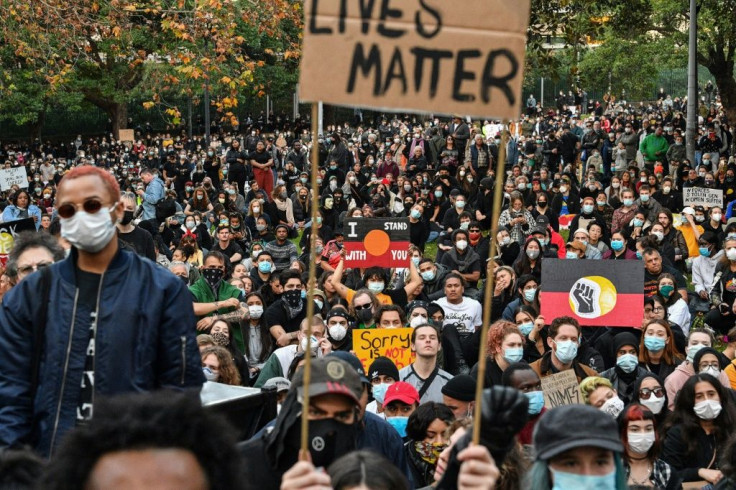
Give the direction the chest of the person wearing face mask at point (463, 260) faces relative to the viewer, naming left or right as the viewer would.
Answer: facing the viewer

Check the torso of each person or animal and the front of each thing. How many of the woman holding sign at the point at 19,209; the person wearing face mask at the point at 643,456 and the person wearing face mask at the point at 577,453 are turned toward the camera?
3

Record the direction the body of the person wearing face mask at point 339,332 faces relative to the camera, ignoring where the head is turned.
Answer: toward the camera

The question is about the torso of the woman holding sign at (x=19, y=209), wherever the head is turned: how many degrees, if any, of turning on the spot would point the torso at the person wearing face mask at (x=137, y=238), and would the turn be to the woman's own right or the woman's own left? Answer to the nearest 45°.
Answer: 0° — they already face them

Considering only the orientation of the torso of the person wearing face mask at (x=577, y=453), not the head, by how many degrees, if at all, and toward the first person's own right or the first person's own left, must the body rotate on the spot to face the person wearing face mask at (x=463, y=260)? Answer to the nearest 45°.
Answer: approximately 180°

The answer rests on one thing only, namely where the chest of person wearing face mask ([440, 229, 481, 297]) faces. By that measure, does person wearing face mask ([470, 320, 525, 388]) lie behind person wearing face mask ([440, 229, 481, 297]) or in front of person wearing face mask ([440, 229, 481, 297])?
in front

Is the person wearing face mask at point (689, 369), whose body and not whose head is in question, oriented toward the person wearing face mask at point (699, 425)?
yes

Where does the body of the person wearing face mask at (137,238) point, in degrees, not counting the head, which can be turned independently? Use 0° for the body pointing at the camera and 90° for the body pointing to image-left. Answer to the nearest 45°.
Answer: approximately 45°

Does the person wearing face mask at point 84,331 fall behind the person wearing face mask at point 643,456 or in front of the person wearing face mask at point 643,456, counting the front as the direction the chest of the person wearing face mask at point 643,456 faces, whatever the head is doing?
in front

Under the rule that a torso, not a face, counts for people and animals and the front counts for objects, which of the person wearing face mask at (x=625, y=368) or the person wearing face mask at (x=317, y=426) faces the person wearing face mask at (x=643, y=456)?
the person wearing face mask at (x=625, y=368)

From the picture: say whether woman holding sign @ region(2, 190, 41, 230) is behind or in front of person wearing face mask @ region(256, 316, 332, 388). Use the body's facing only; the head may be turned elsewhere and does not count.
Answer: behind

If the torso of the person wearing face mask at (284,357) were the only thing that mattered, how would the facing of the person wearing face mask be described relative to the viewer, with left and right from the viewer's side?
facing the viewer and to the right of the viewer

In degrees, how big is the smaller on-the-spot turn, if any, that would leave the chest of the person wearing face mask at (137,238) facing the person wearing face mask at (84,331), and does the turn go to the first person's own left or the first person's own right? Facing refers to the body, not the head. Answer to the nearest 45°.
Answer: approximately 45° to the first person's own left

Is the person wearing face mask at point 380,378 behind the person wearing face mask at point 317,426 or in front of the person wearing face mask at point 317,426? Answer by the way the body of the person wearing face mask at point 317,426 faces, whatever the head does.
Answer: behind
